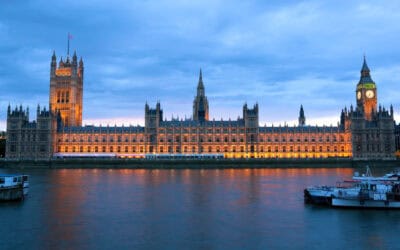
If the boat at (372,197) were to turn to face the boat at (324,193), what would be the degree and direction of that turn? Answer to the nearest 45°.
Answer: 0° — it already faces it

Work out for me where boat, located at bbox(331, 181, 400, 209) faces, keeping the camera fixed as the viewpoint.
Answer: facing to the left of the viewer

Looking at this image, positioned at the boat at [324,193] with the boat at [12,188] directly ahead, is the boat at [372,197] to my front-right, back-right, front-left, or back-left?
back-left

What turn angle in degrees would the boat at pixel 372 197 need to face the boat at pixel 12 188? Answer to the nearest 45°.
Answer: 0° — it already faces it
